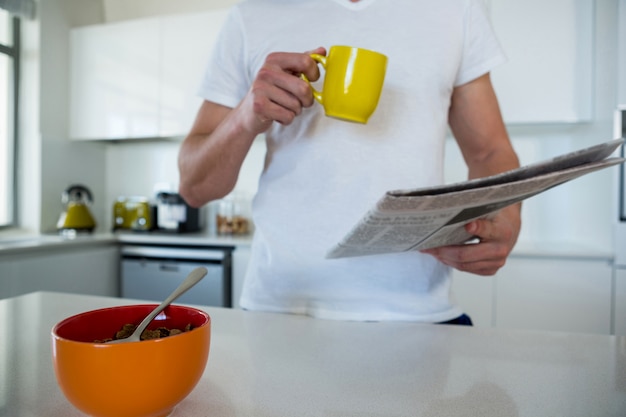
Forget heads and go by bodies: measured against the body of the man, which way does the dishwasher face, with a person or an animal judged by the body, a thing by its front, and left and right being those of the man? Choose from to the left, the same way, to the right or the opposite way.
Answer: the same way

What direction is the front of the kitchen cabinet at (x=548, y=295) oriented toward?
toward the camera

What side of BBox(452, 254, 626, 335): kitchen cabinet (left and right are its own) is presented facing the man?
front

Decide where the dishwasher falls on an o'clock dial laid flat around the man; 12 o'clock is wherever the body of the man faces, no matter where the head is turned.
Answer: The dishwasher is roughly at 5 o'clock from the man.

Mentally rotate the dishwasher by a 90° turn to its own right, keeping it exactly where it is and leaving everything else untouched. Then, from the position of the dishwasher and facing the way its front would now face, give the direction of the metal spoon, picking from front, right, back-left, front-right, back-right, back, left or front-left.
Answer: left

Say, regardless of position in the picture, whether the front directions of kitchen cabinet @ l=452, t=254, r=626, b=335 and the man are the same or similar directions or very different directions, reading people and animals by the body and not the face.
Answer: same or similar directions

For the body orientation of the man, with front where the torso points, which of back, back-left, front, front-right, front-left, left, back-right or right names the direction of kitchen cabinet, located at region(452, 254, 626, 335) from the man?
back-left

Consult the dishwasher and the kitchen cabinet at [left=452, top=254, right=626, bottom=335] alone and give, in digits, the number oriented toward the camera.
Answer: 2

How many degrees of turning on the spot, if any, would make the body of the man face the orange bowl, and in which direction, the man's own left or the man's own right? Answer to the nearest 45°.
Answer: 0° — they already face it

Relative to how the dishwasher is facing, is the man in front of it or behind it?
in front
